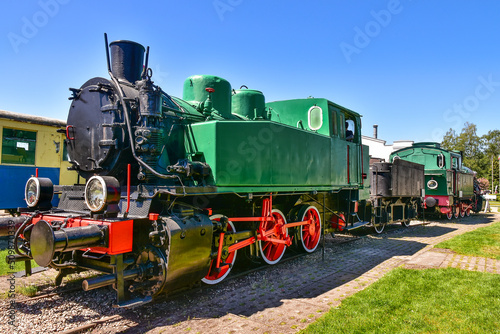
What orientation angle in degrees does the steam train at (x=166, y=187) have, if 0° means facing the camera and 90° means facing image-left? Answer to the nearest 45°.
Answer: approximately 45°

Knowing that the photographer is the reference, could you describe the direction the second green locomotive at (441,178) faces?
facing away from the viewer and to the right of the viewer
